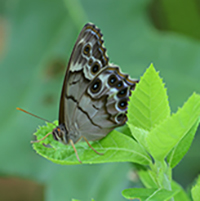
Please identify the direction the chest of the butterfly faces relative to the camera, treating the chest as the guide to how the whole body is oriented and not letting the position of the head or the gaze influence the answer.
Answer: to the viewer's left
